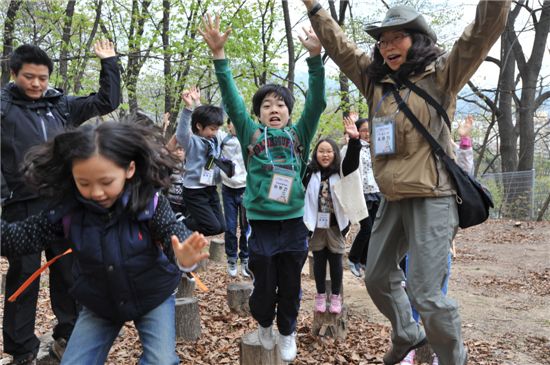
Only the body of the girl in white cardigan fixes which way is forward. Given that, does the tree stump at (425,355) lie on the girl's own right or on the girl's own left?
on the girl's own left

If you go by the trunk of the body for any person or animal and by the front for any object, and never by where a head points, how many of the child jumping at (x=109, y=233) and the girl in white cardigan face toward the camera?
2

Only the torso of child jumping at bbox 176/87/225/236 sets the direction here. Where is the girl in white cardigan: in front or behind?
in front

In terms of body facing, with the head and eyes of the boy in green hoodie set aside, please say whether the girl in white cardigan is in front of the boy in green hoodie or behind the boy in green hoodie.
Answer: behind

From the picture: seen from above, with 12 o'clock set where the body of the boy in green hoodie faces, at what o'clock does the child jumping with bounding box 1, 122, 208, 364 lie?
The child jumping is roughly at 1 o'clock from the boy in green hoodie.

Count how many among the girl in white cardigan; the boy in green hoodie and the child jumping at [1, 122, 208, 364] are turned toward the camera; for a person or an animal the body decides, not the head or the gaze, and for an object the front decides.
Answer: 3

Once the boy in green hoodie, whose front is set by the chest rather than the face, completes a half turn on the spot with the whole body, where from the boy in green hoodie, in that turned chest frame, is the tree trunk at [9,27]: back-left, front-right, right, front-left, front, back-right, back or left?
front-left

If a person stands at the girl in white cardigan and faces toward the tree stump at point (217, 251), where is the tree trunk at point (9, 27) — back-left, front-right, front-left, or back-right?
front-left

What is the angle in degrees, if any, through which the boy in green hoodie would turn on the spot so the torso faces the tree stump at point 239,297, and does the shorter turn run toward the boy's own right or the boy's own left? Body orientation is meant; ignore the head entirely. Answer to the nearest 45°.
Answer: approximately 180°

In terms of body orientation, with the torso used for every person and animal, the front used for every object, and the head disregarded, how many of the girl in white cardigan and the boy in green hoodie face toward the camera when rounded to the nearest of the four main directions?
2

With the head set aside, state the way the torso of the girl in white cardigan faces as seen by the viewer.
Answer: toward the camera

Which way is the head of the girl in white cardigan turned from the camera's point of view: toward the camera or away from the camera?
toward the camera

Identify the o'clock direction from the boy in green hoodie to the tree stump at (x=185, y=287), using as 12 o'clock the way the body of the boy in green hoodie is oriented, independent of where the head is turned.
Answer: The tree stump is roughly at 5 o'clock from the boy in green hoodie.

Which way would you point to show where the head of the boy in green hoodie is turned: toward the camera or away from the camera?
toward the camera

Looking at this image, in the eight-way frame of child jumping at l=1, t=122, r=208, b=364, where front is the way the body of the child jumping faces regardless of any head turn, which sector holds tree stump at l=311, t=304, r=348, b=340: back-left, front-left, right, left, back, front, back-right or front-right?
back-left
